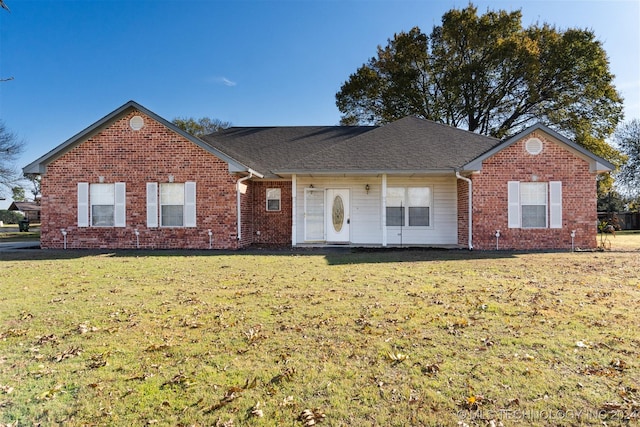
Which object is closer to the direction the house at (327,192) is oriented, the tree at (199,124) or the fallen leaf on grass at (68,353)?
the fallen leaf on grass

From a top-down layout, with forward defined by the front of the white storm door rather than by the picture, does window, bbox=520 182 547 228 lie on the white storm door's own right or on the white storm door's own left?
on the white storm door's own left

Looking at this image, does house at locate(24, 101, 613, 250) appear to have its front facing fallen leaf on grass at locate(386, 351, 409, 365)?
yes

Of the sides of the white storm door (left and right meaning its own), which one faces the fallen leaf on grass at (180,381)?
front

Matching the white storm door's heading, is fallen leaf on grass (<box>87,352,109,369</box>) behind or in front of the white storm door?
in front

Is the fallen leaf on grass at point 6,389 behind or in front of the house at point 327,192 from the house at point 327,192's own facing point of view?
in front

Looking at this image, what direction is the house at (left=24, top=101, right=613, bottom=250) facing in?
toward the camera

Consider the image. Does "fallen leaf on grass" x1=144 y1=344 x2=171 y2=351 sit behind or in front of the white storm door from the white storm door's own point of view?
in front

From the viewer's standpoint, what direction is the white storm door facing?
toward the camera
